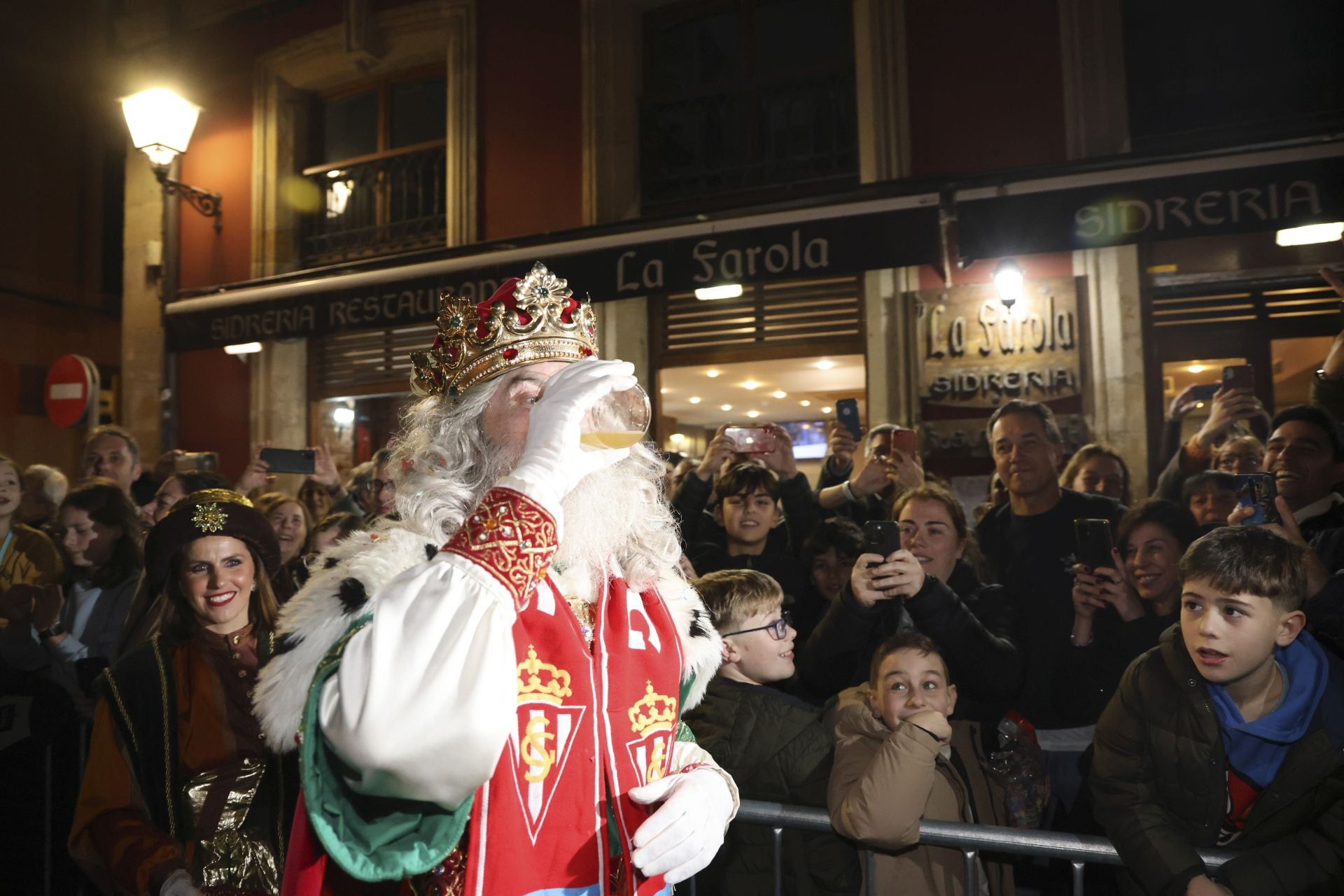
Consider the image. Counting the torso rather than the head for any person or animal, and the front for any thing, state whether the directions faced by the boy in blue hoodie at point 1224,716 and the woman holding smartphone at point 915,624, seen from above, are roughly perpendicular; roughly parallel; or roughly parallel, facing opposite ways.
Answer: roughly parallel

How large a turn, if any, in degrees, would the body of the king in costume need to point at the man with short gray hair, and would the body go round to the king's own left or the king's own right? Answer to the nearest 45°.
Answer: approximately 90° to the king's own left

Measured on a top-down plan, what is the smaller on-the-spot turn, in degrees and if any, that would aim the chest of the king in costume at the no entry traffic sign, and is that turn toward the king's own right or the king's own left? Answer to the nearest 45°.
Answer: approximately 180°

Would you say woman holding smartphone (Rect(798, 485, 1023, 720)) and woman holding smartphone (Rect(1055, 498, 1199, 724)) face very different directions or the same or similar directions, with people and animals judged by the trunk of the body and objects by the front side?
same or similar directions

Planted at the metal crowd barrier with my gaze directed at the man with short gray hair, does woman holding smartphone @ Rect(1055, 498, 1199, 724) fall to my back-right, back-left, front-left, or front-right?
front-right

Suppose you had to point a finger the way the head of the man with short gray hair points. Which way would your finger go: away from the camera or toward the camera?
toward the camera

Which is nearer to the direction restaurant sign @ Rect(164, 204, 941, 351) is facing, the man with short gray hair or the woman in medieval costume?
the woman in medieval costume

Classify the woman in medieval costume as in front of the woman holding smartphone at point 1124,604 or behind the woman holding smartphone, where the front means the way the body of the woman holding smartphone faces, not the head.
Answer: in front

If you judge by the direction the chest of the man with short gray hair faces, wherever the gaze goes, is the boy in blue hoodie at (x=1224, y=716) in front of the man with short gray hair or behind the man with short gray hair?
in front

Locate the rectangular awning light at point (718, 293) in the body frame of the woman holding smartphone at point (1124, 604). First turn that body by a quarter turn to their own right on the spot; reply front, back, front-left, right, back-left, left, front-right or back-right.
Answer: front

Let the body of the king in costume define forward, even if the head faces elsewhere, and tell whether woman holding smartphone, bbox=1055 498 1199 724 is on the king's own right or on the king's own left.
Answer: on the king's own left

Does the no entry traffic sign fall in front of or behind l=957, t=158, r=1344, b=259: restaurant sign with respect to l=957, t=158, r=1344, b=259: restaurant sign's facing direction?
in front

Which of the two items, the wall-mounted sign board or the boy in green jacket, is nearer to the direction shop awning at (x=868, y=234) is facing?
the boy in green jacket
